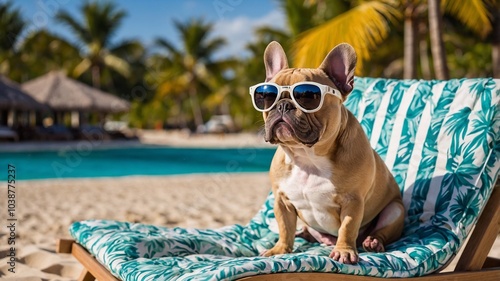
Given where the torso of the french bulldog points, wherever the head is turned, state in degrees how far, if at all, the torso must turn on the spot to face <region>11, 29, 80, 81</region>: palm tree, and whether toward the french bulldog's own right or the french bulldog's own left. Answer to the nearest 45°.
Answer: approximately 90° to the french bulldog's own right

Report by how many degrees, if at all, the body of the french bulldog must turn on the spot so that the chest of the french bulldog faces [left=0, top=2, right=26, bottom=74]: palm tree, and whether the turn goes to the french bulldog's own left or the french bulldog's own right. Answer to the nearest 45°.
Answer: approximately 90° to the french bulldog's own right

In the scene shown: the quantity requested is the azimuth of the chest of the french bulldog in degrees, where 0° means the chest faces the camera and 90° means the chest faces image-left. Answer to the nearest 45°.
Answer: approximately 45°

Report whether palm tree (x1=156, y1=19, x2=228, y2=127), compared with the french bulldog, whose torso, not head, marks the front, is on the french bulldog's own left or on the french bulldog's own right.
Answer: on the french bulldog's own right

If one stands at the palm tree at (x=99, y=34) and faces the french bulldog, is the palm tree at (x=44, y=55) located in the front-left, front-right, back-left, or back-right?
back-right

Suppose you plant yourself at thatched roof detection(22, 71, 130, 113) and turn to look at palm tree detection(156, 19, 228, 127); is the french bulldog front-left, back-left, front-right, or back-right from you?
back-right

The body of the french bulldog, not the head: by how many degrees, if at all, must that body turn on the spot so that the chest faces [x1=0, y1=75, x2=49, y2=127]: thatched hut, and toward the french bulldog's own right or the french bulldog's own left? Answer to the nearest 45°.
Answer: approximately 90° to the french bulldog's own right
